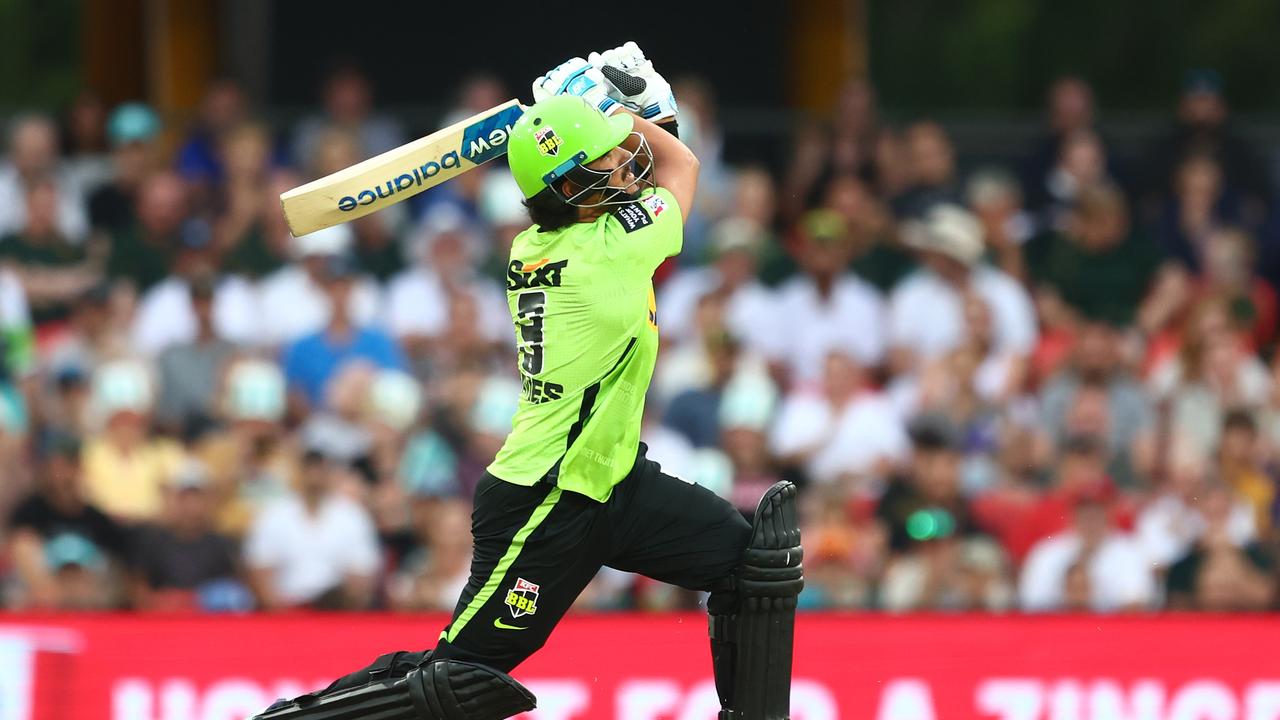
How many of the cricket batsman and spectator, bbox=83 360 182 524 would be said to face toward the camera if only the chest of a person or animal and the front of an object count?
1

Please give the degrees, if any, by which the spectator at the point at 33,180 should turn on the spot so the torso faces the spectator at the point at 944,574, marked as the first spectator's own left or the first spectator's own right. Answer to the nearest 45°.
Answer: approximately 45° to the first spectator's own left

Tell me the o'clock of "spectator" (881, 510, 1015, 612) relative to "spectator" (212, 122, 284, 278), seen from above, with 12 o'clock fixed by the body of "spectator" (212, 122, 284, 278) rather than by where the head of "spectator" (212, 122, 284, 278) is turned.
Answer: "spectator" (881, 510, 1015, 612) is roughly at 10 o'clock from "spectator" (212, 122, 284, 278).

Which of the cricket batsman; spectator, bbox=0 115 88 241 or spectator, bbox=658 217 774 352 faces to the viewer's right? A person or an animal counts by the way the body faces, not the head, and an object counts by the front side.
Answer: the cricket batsman

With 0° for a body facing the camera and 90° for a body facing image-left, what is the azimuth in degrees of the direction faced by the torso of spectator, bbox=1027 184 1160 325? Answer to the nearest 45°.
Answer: approximately 0°

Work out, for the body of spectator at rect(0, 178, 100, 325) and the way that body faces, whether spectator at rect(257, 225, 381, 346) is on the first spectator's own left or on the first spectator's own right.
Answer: on the first spectator's own left

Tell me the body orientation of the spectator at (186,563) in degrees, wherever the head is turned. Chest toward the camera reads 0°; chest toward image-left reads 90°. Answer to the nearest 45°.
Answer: approximately 0°
